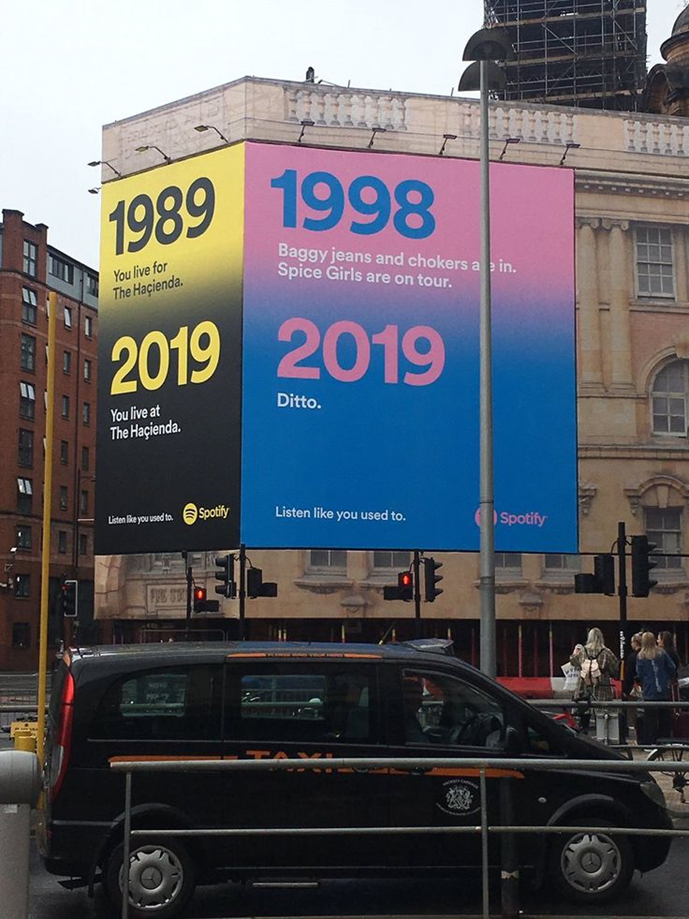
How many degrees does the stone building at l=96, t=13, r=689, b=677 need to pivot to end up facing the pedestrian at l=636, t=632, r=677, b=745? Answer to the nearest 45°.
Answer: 0° — it already faces them

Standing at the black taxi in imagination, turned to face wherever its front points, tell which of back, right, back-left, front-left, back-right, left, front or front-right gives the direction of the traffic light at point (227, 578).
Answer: left

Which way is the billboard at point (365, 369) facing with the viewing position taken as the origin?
facing the viewer

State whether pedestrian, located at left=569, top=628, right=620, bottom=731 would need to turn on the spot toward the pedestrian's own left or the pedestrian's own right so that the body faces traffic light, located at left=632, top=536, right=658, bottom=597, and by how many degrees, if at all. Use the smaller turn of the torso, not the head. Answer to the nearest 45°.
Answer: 0° — they already face it

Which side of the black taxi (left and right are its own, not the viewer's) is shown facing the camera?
right

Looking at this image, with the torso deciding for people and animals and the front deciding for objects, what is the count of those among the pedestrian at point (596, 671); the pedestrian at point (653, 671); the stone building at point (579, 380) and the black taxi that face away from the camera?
2

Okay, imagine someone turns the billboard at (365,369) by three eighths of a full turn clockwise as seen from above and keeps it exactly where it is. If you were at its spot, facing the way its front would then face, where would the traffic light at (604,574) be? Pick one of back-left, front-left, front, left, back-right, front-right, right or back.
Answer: back

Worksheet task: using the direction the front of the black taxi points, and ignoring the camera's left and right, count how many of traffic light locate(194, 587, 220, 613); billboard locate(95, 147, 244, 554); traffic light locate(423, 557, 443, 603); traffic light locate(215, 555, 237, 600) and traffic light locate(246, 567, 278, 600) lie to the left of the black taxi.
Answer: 5

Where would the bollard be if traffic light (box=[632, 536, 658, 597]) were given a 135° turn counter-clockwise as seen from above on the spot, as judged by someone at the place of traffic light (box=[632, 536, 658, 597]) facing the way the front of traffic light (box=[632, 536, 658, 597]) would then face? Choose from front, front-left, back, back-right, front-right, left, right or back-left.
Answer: back-left

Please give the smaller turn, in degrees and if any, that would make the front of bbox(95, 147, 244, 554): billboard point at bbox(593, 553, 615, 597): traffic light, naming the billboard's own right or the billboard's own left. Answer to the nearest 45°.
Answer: approximately 90° to the billboard's own left

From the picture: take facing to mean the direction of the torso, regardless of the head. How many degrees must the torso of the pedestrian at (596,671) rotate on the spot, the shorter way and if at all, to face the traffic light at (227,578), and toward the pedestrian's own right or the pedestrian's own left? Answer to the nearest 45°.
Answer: approximately 45° to the pedestrian's own left

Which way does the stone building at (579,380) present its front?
toward the camera

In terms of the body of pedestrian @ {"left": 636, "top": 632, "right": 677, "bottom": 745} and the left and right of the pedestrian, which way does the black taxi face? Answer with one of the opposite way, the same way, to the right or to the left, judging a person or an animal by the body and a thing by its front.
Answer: to the right

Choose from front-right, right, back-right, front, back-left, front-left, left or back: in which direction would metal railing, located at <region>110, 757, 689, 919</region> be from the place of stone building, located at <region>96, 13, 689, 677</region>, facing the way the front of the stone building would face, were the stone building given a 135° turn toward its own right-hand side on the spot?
back-left
